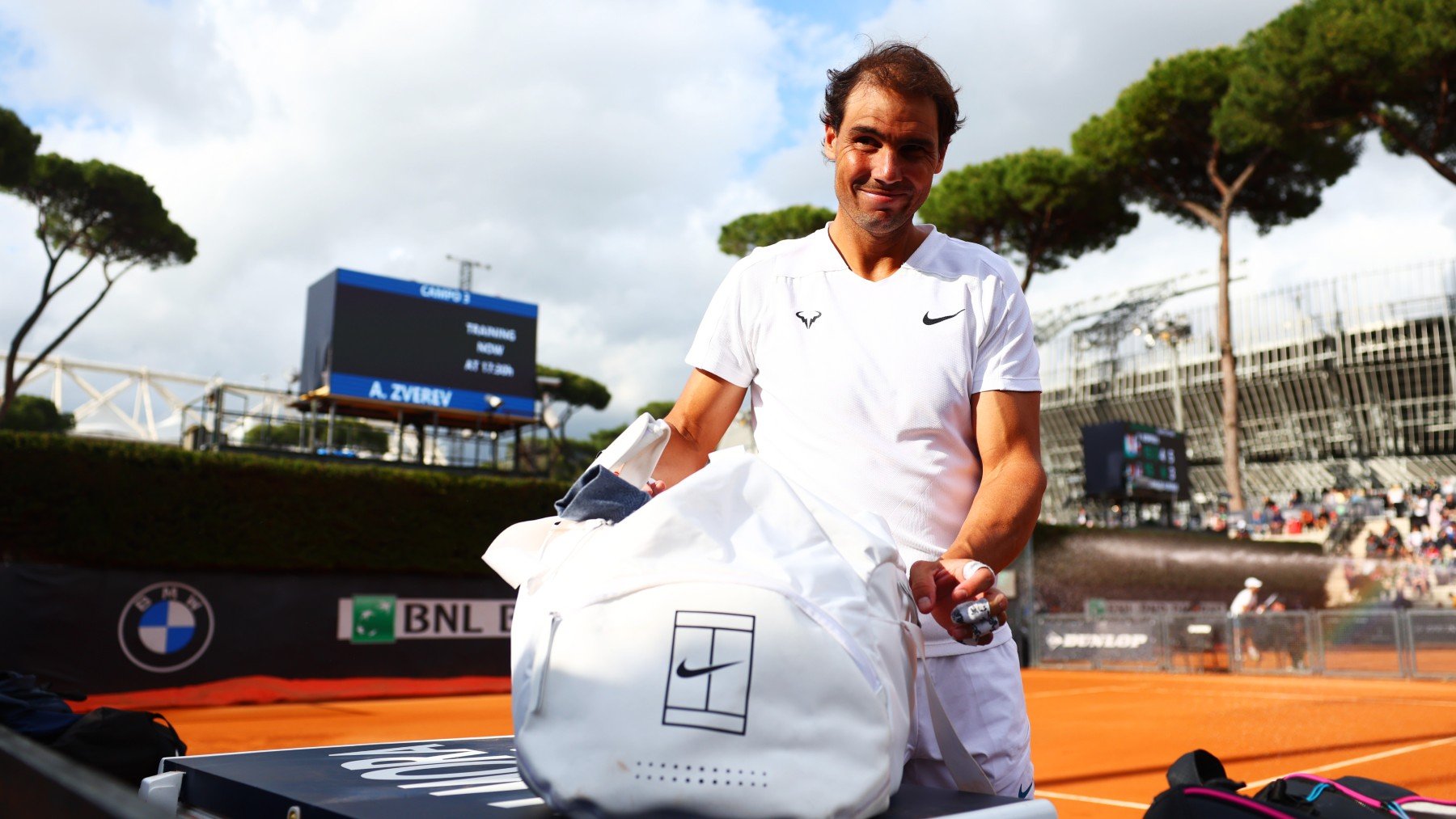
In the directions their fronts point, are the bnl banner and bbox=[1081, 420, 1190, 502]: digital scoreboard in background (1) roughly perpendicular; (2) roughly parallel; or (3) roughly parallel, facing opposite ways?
roughly parallel

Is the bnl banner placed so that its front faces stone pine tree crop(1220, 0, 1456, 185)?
no

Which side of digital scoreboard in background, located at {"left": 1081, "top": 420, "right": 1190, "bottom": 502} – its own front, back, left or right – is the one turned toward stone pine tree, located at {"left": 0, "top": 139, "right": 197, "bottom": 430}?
right

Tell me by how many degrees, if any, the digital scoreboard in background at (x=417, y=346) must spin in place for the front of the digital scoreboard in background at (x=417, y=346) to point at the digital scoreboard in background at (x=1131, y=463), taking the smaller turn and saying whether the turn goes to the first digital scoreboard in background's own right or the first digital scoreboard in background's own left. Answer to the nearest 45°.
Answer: approximately 45° to the first digital scoreboard in background's own left

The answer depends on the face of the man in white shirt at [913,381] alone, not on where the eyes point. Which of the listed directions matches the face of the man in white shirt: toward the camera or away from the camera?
toward the camera

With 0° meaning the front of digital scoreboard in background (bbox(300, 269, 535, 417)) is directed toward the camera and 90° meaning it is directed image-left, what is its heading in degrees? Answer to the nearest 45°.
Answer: approximately 315°

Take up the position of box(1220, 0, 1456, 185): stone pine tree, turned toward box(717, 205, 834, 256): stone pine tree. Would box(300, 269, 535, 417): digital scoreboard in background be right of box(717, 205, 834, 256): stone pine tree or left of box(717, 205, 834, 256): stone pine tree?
left

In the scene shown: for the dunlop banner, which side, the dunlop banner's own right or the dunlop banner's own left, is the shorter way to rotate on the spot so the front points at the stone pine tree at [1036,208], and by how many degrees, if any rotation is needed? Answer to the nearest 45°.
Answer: approximately 180°

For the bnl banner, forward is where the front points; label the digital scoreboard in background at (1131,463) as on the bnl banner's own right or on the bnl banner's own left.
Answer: on the bnl banner's own left

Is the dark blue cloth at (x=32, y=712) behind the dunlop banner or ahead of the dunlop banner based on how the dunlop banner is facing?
ahead

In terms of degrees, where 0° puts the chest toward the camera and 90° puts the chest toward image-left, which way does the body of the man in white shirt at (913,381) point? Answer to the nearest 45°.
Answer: approximately 0°

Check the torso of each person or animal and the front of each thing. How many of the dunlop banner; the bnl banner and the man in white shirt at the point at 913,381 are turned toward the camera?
3

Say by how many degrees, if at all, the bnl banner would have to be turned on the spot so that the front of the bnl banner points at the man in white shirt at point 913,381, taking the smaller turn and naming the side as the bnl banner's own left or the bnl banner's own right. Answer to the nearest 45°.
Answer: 0° — it already faces them

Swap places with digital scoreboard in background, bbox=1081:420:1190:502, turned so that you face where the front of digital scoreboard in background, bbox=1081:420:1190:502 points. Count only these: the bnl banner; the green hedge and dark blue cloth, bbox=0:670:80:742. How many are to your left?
0

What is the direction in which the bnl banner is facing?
toward the camera
